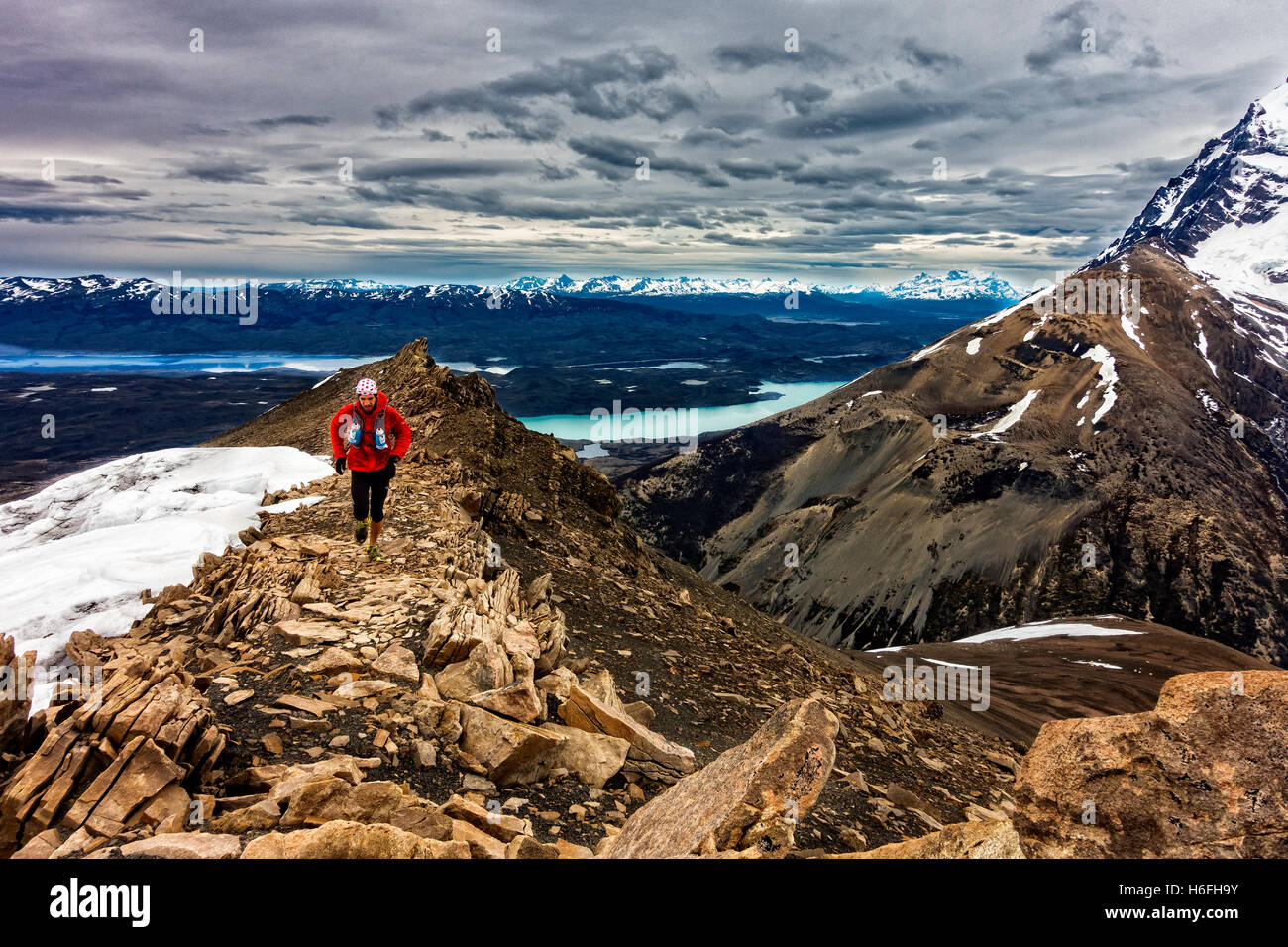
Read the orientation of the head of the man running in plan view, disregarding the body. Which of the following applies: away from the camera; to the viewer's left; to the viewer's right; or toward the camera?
toward the camera

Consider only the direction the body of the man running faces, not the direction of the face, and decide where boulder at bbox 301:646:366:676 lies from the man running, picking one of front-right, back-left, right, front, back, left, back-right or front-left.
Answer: front

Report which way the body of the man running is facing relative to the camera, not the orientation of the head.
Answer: toward the camera

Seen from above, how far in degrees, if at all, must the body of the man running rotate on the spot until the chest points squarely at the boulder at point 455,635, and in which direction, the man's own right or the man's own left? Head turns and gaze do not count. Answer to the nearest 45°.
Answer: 0° — they already face it

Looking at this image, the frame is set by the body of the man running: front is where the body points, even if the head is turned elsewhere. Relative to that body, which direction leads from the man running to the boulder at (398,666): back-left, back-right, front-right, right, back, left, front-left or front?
front

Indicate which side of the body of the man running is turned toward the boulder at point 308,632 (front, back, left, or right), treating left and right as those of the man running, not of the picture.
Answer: front

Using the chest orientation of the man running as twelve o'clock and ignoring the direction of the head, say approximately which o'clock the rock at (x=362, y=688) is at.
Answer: The rock is roughly at 12 o'clock from the man running.

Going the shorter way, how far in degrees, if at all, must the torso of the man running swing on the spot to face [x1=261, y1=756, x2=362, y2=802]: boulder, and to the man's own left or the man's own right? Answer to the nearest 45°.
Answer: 0° — they already face it
